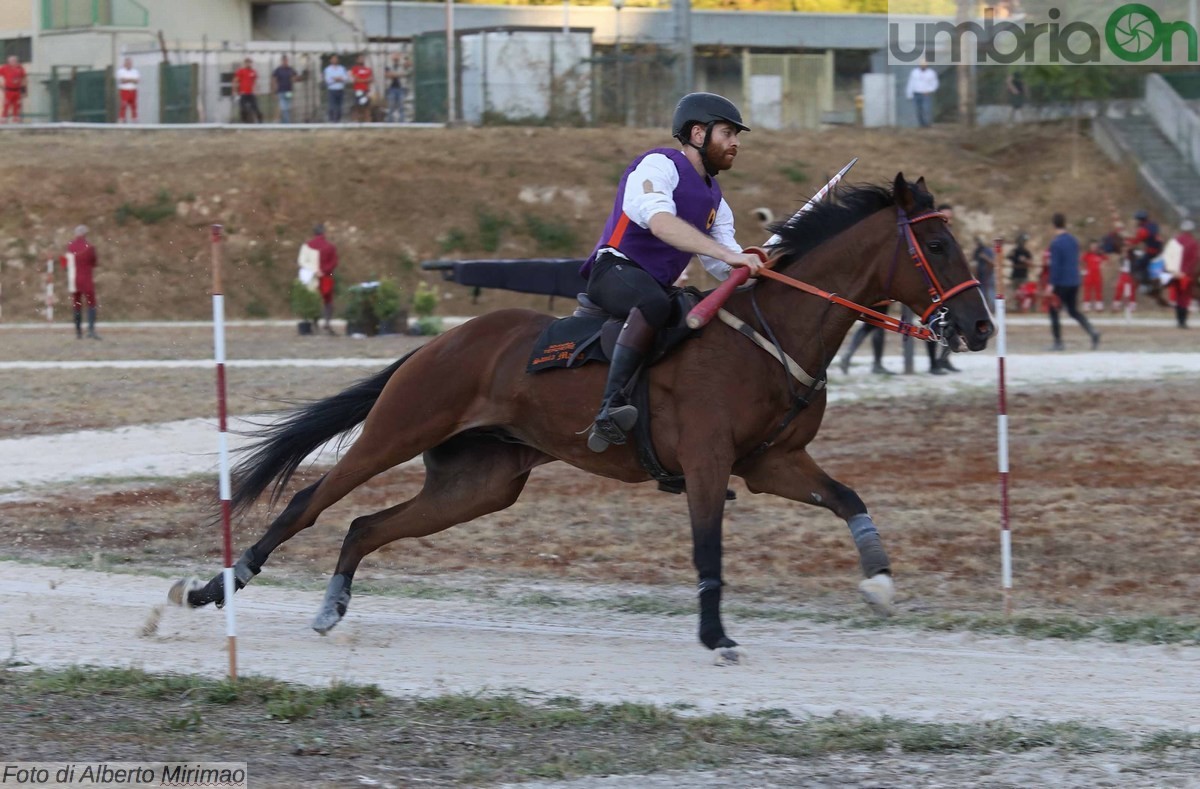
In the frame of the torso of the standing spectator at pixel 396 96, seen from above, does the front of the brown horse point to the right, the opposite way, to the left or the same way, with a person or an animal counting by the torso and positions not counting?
to the left

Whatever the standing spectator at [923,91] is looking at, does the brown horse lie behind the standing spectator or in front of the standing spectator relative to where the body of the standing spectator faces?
in front

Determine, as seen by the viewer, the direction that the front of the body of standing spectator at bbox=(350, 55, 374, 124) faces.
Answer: toward the camera

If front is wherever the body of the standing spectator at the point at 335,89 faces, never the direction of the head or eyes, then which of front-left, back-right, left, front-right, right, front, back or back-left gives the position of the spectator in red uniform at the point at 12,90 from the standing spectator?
right

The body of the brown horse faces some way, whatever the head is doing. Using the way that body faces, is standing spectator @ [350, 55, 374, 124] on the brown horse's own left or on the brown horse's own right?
on the brown horse's own left

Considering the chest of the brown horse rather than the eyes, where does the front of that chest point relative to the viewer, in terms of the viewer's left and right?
facing to the right of the viewer

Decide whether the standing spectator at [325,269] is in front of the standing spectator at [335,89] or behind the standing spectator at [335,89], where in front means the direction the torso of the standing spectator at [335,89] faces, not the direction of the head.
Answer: in front

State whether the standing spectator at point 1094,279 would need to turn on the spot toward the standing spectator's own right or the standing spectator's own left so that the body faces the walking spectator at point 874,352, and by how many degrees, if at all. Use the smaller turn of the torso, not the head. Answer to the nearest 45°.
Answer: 0° — they already face them

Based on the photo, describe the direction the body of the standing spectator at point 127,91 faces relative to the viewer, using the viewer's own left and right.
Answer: facing the viewer

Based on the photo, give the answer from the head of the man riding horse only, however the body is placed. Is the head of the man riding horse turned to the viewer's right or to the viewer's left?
to the viewer's right

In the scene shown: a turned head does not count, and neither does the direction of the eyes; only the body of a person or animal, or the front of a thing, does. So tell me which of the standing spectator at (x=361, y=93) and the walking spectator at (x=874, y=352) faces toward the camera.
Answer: the standing spectator at (x=361, y=93)

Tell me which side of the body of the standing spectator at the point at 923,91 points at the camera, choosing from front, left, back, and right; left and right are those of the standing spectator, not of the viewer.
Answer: front

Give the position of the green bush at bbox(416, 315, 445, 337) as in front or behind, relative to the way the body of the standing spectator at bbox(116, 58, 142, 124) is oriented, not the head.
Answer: in front
